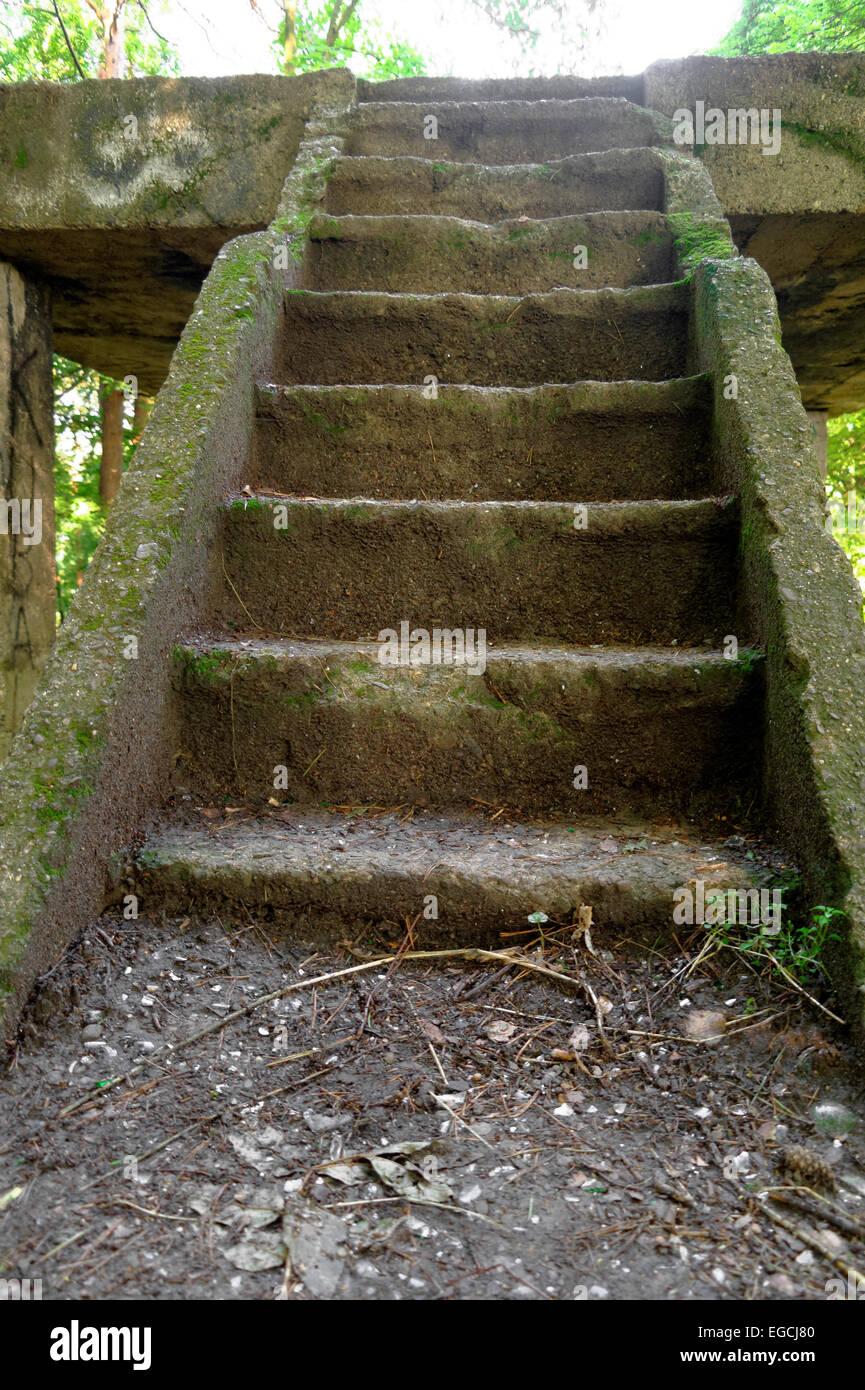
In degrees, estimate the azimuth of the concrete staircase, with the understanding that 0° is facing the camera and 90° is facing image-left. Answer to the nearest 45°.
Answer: approximately 0°

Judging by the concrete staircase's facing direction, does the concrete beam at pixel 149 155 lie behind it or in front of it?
behind

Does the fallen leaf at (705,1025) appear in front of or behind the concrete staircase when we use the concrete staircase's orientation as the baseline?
in front

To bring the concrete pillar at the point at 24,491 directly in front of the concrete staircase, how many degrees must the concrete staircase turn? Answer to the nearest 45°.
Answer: approximately 135° to its right

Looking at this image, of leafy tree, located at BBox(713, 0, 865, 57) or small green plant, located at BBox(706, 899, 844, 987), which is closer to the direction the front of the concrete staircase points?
the small green plant

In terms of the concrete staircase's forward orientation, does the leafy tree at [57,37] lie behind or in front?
behind

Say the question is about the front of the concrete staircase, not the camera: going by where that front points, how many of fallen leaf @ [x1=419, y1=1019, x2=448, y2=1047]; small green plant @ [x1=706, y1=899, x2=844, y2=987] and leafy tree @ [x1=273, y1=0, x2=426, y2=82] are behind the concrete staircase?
1

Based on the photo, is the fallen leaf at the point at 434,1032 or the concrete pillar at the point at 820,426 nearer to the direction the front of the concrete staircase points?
the fallen leaf

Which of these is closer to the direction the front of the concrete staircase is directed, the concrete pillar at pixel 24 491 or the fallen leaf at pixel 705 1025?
the fallen leaf

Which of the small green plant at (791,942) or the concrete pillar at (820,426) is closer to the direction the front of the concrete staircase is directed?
the small green plant
